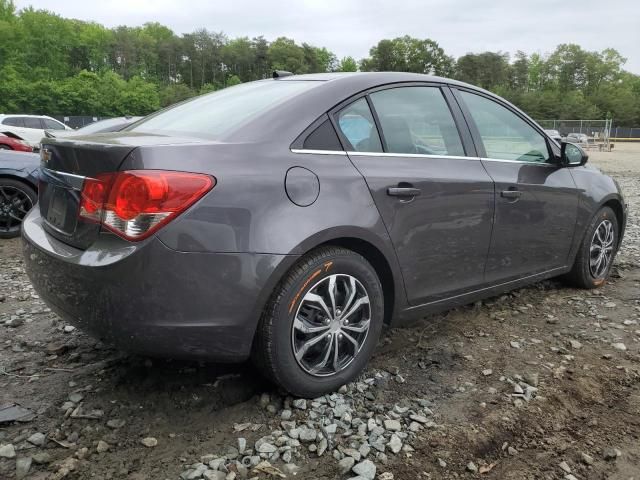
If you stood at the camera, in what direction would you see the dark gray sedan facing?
facing away from the viewer and to the right of the viewer

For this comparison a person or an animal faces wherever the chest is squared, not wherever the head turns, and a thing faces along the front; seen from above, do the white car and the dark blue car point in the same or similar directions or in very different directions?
same or similar directions

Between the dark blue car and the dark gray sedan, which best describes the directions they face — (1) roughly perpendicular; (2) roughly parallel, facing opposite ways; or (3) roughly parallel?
roughly parallel

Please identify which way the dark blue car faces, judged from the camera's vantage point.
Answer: facing to the right of the viewer
